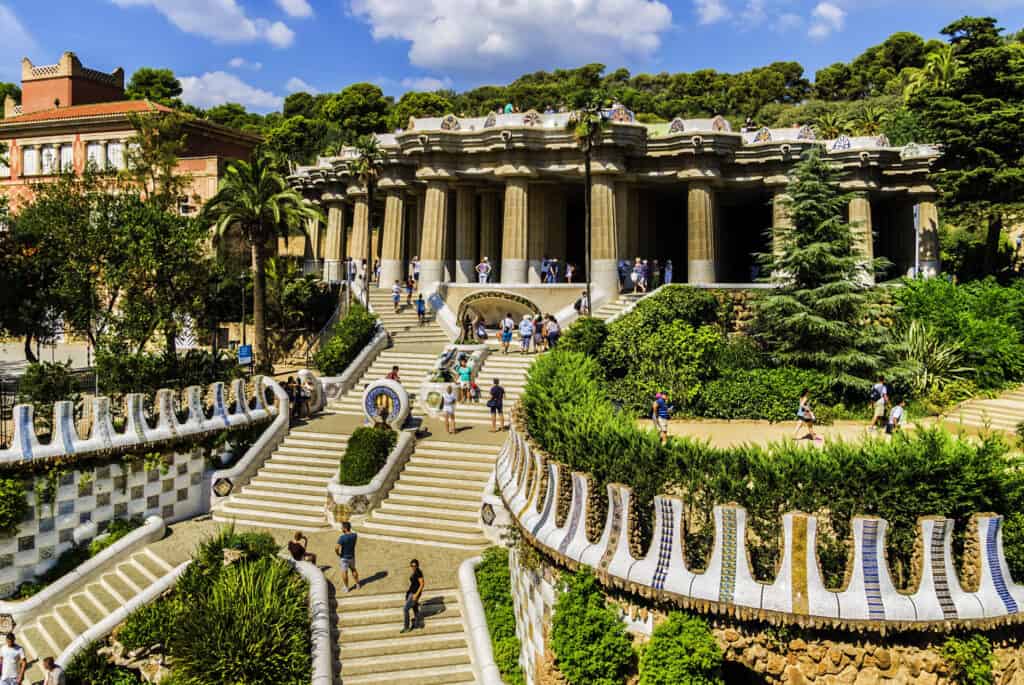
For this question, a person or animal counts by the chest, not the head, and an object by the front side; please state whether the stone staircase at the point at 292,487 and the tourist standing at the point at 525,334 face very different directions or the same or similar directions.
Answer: very different directions

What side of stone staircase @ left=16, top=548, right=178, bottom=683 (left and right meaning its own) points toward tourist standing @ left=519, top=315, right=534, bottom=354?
back

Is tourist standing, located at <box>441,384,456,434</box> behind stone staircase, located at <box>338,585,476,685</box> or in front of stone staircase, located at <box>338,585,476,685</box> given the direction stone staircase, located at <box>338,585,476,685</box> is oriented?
behind

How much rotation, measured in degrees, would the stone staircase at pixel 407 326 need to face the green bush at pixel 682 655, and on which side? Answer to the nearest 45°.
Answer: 0° — it already faces it

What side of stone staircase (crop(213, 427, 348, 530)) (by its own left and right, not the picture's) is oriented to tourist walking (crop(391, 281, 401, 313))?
back

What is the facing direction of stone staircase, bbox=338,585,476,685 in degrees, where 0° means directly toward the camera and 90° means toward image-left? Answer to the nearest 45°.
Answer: approximately 0°

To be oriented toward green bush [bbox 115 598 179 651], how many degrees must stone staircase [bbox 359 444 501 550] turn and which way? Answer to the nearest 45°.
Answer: approximately 45° to its right

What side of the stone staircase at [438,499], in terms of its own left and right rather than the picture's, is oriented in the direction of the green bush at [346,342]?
back
